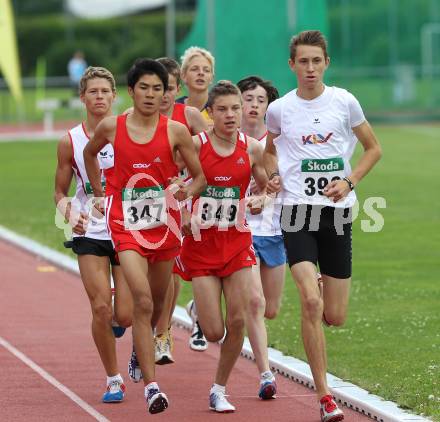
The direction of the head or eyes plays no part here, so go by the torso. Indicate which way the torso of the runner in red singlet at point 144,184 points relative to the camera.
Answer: toward the camera

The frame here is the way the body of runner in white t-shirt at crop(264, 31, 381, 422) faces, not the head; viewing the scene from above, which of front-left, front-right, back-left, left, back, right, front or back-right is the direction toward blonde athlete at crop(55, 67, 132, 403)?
right

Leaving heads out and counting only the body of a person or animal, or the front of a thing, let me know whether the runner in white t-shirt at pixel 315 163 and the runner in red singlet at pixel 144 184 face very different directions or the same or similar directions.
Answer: same or similar directions

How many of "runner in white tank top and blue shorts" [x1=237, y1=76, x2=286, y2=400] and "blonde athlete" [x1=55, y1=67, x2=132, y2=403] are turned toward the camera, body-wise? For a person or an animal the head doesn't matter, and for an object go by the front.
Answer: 2

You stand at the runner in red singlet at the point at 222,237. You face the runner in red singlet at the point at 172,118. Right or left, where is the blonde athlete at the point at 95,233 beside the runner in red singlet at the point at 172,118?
left

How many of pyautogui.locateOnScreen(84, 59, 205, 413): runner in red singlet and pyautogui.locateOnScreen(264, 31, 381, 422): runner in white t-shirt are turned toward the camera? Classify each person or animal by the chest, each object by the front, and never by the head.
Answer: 2

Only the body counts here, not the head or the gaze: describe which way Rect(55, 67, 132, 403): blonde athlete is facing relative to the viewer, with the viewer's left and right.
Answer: facing the viewer

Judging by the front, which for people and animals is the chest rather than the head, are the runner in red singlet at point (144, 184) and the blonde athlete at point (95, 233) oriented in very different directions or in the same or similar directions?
same or similar directions

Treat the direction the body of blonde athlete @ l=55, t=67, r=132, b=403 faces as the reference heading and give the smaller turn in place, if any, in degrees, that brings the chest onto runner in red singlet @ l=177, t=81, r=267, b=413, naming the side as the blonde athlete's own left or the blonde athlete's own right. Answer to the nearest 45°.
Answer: approximately 45° to the blonde athlete's own left

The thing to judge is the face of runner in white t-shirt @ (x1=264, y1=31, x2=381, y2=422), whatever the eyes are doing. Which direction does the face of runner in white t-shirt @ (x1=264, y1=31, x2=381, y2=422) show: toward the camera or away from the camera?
toward the camera

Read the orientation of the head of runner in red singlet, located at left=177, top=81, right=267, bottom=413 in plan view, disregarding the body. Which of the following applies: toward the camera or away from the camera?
toward the camera

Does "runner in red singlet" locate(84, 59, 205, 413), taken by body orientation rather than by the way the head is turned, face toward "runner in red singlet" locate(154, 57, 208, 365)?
no

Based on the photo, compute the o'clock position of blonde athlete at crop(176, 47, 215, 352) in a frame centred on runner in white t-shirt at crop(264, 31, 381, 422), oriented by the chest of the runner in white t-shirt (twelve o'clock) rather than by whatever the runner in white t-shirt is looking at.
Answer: The blonde athlete is roughly at 5 o'clock from the runner in white t-shirt.
